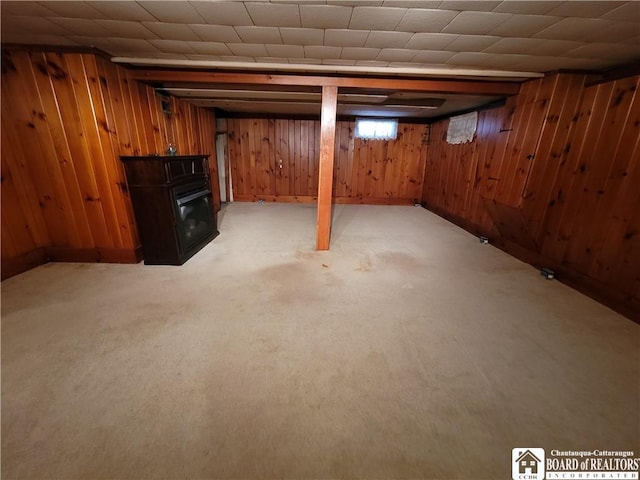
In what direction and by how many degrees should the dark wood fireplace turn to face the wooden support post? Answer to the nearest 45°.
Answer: approximately 45° to its left

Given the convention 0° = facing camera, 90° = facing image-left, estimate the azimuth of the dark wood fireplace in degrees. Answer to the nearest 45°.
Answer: approximately 315°
